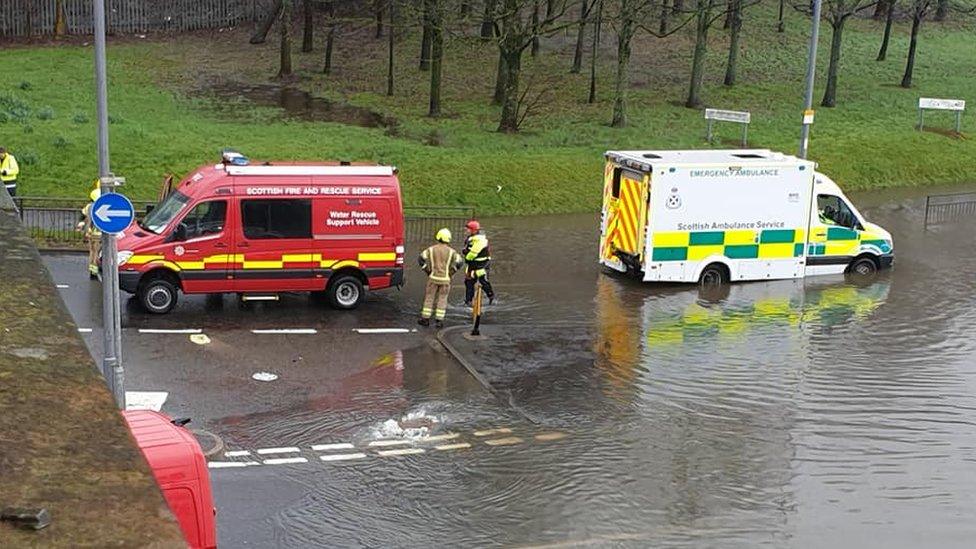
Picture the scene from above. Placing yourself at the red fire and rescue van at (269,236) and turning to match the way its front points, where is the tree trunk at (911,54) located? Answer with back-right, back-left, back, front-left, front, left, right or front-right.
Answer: back-right

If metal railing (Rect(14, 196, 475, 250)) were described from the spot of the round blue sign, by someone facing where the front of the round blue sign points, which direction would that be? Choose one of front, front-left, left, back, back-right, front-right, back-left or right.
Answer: back

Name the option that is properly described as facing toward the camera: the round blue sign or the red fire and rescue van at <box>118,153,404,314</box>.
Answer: the round blue sign

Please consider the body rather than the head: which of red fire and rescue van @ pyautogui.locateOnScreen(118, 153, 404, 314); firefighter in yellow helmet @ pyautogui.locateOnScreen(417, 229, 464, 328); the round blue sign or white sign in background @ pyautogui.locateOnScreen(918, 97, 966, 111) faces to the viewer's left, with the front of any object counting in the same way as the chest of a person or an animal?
the red fire and rescue van

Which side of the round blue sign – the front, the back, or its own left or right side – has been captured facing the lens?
front

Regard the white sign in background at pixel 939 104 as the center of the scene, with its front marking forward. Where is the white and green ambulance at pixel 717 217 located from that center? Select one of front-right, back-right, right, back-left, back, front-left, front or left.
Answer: front

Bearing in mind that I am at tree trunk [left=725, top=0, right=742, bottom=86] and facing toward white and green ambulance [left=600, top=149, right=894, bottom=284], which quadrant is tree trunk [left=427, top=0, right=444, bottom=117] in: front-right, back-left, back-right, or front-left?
front-right

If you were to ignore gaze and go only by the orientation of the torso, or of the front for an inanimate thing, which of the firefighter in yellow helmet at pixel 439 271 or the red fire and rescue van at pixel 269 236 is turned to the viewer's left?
the red fire and rescue van

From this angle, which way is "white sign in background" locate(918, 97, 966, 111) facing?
toward the camera

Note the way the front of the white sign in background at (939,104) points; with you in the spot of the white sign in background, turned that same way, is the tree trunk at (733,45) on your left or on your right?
on your right

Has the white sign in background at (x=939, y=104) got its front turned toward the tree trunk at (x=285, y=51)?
no

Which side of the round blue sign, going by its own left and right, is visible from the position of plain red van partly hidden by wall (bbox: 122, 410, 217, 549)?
front

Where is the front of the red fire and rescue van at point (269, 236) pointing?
to the viewer's left

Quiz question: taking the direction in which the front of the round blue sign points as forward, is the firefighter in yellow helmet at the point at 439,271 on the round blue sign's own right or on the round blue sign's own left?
on the round blue sign's own left
